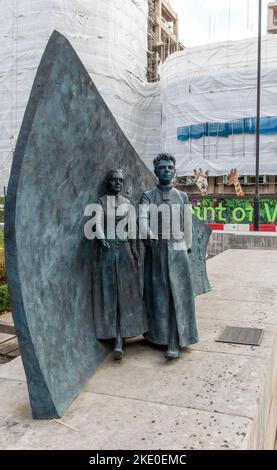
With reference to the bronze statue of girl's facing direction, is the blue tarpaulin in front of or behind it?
behind

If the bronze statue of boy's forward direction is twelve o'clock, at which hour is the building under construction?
The building under construction is roughly at 6 o'clock from the bronze statue of boy.

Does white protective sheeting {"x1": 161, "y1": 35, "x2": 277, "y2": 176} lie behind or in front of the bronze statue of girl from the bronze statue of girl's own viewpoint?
behind

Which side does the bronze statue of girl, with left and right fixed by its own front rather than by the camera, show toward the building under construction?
back

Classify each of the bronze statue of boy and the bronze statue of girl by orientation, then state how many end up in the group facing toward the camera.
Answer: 2

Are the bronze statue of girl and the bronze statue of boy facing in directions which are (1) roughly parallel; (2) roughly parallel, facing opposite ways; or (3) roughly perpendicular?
roughly parallel

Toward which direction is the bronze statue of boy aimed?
toward the camera

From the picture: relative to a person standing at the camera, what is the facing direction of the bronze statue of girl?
facing the viewer

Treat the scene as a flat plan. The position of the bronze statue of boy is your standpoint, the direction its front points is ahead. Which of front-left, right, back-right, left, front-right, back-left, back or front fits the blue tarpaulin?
back

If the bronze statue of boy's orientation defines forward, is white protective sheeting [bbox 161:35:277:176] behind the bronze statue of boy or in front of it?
behind
